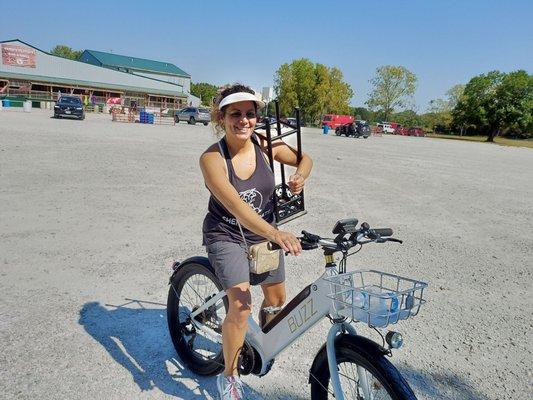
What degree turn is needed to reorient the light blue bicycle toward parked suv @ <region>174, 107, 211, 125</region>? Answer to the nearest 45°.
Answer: approximately 135° to its left

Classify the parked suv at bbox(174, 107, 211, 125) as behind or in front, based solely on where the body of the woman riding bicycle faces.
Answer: behind

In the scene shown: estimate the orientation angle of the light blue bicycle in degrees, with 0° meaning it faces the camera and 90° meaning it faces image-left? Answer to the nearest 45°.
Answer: approximately 315°

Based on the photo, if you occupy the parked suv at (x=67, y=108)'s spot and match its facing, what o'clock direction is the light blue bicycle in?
The light blue bicycle is roughly at 12 o'clock from the parked suv.

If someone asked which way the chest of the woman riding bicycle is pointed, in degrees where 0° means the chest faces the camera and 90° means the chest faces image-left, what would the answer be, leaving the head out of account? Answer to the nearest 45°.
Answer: approximately 315°

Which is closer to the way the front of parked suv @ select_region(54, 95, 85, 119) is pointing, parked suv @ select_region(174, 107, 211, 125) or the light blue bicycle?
the light blue bicycle
